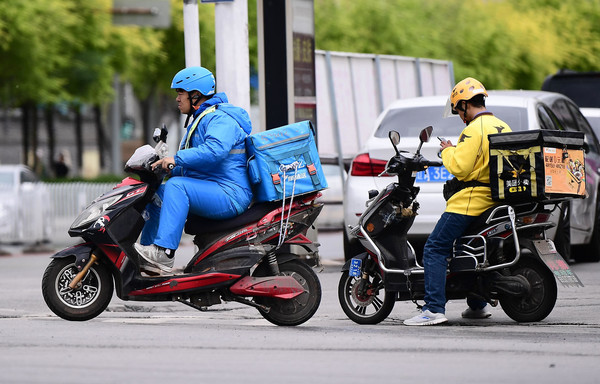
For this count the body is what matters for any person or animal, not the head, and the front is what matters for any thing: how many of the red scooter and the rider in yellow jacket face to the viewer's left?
2

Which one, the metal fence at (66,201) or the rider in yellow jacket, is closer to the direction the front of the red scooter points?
the metal fence

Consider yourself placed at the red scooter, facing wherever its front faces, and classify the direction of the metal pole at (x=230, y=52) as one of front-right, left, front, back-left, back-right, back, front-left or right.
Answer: right

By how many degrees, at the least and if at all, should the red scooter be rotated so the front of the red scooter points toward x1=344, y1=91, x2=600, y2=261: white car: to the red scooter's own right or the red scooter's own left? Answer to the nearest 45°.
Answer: approximately 135° to the red scooter's own right

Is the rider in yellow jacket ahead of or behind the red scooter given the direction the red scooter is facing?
behind

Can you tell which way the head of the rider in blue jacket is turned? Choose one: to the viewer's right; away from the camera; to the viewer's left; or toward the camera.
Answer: to the viewer's left

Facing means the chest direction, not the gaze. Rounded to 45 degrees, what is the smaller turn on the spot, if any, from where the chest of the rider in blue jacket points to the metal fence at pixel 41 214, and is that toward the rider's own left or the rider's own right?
approximately 90° to the rider's own right

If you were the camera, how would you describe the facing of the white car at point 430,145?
facing away from the viewer and to the right of the viewer

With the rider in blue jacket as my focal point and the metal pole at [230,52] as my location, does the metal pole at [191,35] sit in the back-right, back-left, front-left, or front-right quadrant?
back-right

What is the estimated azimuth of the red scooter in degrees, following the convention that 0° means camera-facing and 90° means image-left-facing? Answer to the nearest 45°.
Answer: approximately 90°

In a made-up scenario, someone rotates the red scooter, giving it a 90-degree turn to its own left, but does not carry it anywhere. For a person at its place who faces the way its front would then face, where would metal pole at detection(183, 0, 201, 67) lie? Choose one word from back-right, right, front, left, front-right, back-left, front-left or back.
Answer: back

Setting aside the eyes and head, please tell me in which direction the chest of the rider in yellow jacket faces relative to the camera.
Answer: to the viewer's left

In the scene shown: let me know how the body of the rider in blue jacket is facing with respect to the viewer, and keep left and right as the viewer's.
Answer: facing to the left of the viewer
